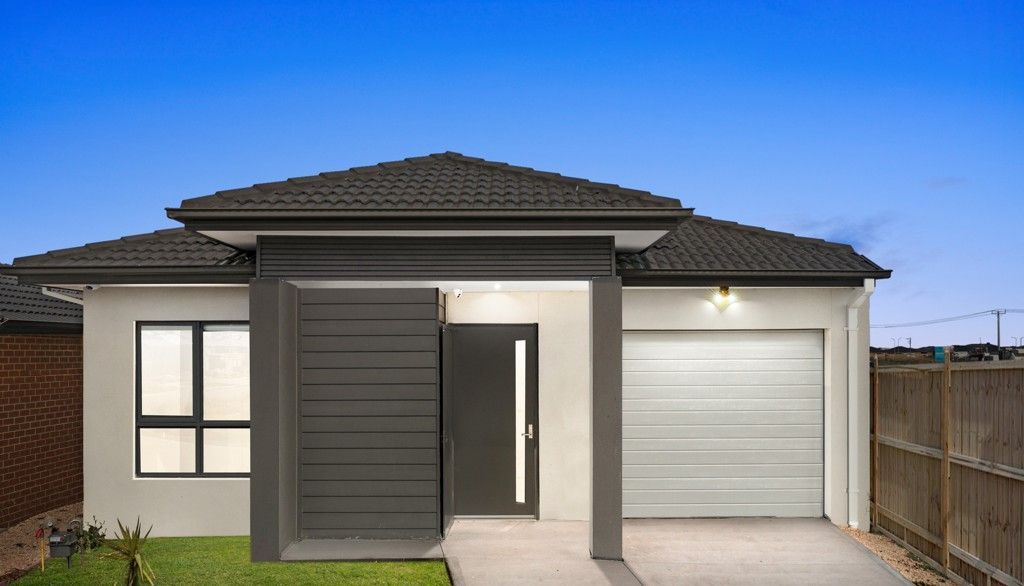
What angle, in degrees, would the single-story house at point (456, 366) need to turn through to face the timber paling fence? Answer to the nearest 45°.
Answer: approximately 45° to its left

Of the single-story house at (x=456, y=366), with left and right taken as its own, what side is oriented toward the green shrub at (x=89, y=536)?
right

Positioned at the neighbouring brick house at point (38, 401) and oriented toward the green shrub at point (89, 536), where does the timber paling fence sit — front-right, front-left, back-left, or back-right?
front-left

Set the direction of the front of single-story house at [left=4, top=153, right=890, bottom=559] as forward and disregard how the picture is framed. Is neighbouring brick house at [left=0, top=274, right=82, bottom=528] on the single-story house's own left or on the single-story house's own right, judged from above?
on the single-story house's own right

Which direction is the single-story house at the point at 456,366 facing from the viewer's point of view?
toward the camera

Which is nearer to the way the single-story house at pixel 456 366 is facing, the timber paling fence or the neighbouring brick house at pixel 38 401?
the timber paling fence

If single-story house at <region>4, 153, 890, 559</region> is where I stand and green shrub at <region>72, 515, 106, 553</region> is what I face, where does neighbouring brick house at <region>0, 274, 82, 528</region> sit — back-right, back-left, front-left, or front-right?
front-right
